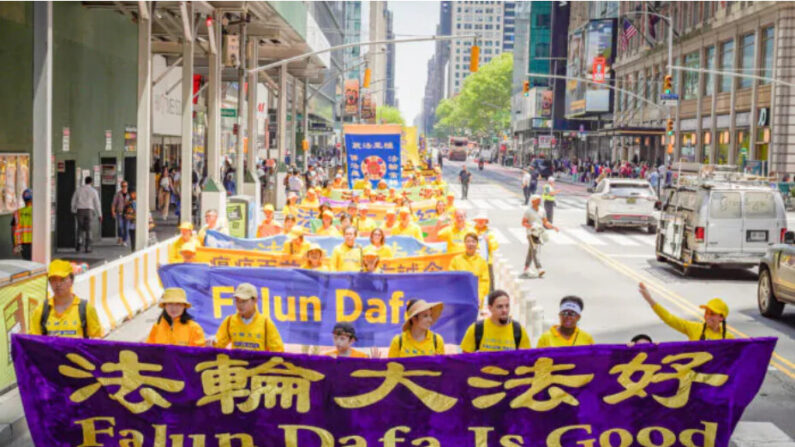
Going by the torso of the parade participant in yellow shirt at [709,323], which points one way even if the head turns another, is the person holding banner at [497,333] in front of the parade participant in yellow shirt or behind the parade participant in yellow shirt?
in front

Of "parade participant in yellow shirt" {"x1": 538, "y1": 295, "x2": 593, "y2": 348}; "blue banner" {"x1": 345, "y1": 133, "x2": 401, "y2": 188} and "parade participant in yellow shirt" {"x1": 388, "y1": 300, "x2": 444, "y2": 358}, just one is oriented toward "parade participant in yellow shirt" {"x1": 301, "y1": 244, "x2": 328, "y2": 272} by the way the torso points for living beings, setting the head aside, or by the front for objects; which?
the blue banner

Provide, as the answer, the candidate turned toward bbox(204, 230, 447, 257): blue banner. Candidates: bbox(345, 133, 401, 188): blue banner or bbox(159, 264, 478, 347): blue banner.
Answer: bbox(345, 133, 401, 188): blue banner

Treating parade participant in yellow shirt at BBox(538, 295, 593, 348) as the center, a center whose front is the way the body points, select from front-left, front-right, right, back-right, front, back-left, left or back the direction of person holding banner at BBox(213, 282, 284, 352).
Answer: right

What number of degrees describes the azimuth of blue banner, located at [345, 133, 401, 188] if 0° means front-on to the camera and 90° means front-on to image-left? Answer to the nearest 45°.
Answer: approximately 0°

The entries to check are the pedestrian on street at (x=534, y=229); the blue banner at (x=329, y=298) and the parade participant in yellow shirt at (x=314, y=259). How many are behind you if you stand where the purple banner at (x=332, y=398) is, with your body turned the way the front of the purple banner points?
3

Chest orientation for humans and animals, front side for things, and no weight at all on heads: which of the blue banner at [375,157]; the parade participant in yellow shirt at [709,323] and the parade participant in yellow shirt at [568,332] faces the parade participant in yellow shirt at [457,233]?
the blue banner

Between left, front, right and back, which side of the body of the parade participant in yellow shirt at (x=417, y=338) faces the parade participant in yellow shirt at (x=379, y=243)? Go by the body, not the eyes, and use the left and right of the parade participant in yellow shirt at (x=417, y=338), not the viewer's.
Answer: back

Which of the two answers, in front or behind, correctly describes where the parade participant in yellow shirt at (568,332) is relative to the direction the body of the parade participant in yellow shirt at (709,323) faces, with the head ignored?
in front

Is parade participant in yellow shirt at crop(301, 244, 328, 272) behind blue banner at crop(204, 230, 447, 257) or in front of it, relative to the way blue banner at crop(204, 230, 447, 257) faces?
in front

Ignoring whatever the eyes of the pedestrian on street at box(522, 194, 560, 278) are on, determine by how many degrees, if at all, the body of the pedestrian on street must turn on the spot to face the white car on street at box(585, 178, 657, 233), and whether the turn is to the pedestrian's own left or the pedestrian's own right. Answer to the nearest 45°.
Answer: approximately 135° to the pedestrian's own left

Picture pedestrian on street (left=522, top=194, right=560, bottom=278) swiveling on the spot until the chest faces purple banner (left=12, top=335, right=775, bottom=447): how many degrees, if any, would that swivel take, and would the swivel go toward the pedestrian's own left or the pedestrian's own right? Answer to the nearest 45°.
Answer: approximately 45° to the pedestrian's own right

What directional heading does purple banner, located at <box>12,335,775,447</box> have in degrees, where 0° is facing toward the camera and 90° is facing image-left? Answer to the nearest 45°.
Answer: approximately 0°

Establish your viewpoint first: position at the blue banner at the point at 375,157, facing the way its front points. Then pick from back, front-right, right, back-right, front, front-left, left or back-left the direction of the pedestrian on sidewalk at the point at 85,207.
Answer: front-right
